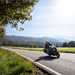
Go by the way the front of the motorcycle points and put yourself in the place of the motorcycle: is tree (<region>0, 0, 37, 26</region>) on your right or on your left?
on your right
